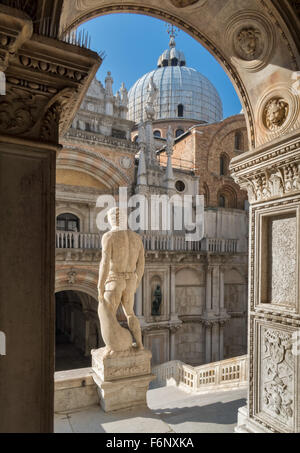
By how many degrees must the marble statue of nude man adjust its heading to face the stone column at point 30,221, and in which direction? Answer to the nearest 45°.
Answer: approximately 180°

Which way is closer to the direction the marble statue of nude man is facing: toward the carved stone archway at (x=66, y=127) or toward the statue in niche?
the statue in niche

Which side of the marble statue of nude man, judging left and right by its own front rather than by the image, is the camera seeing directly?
back

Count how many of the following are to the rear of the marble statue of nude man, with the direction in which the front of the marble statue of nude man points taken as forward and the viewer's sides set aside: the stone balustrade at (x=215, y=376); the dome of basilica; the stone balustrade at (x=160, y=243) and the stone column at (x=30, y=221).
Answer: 1

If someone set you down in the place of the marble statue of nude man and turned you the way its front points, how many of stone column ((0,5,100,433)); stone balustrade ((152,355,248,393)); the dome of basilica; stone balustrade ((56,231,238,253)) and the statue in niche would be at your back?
1

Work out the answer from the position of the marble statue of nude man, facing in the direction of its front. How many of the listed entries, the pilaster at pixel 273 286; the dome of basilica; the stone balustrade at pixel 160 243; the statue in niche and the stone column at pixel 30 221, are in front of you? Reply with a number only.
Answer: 3

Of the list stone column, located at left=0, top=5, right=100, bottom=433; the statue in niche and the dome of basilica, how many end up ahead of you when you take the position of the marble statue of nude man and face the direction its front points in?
2

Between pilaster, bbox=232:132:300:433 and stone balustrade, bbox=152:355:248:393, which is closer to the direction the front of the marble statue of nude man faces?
the stone balustrade

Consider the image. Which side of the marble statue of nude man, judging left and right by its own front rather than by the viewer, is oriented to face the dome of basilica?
front

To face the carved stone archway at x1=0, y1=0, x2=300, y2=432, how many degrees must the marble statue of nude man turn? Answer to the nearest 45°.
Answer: approximately 180°

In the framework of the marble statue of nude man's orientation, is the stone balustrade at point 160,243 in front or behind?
in front

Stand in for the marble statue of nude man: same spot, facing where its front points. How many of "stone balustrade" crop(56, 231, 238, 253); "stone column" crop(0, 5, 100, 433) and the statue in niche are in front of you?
2
